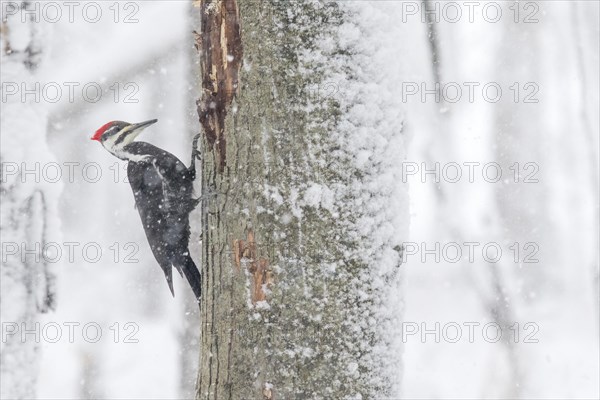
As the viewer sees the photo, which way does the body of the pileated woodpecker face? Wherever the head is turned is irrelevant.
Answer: to the viewer's right
